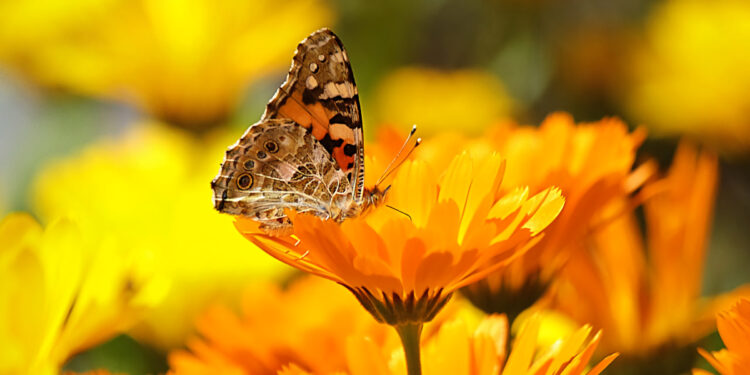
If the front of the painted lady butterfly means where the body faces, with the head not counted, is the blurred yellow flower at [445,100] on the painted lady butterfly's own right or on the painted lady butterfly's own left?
on the painted lady butterfly's own left

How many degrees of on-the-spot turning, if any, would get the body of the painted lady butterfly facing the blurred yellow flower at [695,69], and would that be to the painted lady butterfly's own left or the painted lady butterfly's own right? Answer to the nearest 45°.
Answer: approximately 45° to the painted lady butterfly's own left

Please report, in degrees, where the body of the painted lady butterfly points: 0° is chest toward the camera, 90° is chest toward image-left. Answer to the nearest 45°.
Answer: approximately 270°
